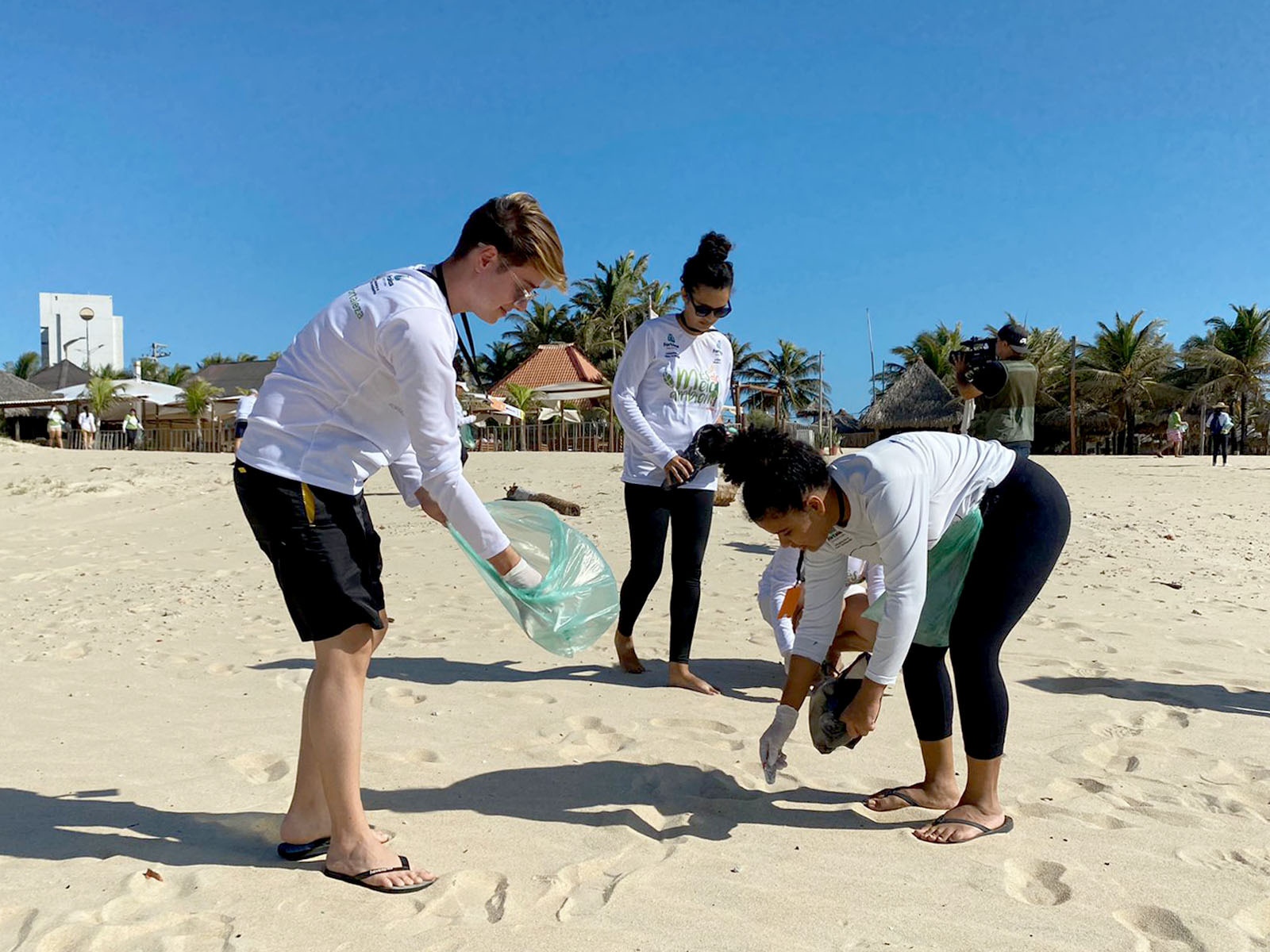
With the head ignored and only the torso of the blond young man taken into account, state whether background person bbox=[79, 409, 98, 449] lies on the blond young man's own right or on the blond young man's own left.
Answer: on the blond young man's own left

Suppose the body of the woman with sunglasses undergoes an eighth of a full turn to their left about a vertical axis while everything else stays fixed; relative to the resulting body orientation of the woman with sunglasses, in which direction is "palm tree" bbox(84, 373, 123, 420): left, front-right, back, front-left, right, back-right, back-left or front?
back-left

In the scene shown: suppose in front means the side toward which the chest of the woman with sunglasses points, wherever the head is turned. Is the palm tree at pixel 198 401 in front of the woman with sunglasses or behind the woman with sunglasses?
behind

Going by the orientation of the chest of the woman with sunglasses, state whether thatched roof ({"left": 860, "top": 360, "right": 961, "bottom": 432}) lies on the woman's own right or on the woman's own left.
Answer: on the woman's own left

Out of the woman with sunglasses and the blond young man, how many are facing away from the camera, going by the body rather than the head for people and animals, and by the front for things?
0

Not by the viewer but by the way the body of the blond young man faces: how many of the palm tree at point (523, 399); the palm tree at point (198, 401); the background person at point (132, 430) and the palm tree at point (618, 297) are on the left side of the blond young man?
4

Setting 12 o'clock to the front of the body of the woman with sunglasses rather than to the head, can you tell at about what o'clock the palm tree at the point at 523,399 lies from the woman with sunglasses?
The palm tree is roughly at 7 o'clock from the woman with sunglasses.

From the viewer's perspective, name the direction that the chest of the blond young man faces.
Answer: to the viewer's right

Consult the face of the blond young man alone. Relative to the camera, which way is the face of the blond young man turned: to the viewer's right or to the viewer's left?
to the viewer's right

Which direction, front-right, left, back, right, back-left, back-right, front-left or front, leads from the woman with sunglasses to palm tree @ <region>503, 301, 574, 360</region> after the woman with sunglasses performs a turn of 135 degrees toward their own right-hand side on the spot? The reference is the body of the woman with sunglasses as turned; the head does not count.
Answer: right

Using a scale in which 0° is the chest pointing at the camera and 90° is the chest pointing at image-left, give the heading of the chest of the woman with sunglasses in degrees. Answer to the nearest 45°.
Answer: approximately 315°

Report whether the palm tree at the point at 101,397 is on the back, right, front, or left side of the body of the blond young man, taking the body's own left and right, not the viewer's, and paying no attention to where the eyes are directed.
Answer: left
